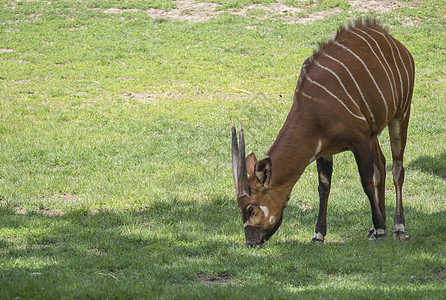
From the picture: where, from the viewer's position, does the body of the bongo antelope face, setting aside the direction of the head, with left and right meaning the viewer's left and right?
facing the viewer and to the left of the viewer
